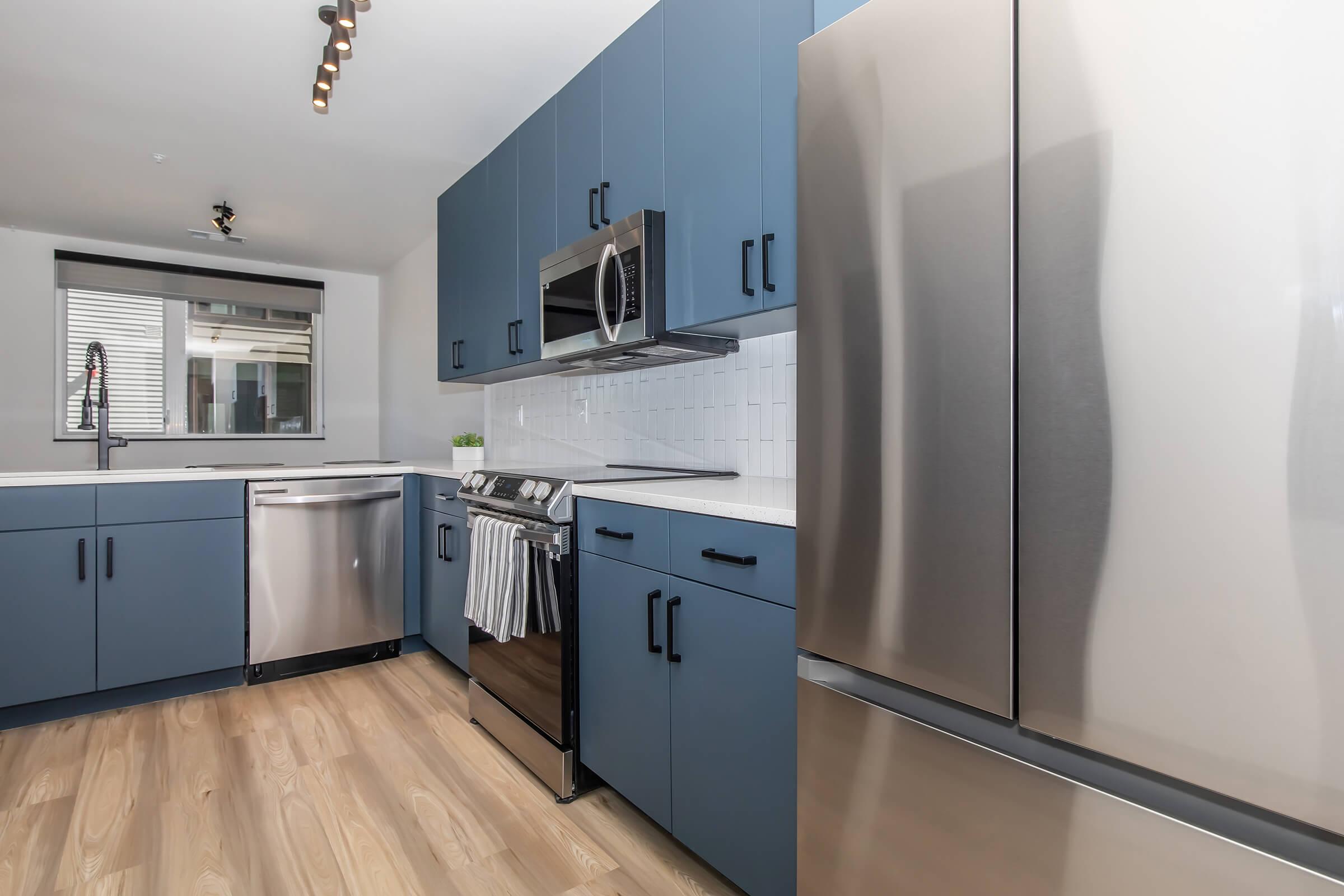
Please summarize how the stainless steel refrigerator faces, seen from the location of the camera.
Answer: facing the viewer and to the left of the viewer

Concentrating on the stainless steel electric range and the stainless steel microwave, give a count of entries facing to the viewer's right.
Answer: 0

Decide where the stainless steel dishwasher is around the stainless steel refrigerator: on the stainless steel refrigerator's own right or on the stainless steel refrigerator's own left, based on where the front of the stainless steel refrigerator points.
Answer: on the stainless steel refrigerator's own right

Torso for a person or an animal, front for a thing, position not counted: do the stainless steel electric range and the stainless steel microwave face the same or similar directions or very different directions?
same or similar directions

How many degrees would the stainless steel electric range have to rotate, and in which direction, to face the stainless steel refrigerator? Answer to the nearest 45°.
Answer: approximately 90° to its left

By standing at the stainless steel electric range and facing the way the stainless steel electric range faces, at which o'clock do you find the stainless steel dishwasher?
The stainless steel dishwasher is roughly at 3 o'clock from the stainless steel electric range.

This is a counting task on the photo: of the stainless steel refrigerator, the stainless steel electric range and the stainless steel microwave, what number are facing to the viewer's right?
0

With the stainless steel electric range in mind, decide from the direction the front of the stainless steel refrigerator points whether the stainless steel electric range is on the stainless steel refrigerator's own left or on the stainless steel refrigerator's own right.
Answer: on the stainless steel refrigerator's own right

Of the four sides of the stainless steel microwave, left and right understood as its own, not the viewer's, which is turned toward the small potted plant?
right
